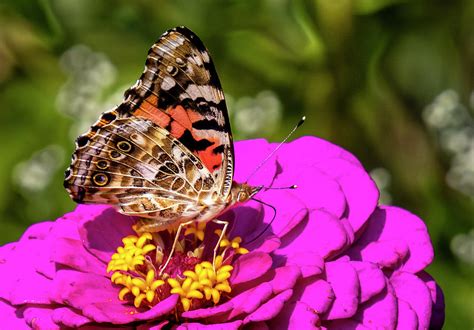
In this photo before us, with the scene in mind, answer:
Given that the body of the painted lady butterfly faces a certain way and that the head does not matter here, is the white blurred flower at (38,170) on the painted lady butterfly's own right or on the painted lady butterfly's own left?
on the painted lady butterfly's own left

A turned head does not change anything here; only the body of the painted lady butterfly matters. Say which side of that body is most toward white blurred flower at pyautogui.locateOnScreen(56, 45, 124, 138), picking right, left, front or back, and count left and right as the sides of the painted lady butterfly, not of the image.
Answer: left

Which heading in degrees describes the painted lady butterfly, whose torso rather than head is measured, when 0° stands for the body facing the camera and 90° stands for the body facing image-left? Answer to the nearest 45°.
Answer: approximately 270°

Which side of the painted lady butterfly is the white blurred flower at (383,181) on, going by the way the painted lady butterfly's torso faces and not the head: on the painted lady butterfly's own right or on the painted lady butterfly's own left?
on the painted lady butterfly's own left

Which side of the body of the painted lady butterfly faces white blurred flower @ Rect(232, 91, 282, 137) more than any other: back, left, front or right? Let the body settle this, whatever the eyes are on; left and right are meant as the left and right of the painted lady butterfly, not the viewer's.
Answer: left
